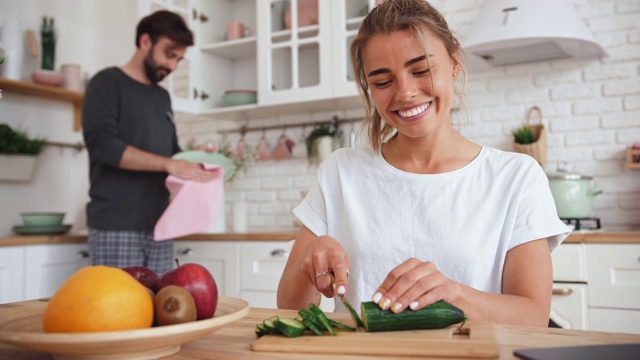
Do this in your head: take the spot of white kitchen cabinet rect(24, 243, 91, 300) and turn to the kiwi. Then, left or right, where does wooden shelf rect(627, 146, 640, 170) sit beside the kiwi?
left

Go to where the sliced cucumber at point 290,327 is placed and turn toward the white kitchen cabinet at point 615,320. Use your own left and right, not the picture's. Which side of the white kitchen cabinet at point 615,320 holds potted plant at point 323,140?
left

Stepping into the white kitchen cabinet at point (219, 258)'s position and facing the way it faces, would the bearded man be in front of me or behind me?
in front

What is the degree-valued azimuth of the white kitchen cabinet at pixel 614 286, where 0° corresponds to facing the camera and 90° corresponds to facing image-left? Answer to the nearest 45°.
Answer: approximately 0°

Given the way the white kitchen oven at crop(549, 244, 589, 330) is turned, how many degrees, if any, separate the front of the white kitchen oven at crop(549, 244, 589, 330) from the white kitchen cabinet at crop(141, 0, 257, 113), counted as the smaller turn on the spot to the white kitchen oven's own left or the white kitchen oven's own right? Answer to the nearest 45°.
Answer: approximately 90° to the white kitchen oven's own right

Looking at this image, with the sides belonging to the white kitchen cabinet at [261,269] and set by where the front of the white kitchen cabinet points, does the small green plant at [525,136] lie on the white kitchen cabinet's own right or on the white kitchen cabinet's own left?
on the white kitchen cabinet's own left

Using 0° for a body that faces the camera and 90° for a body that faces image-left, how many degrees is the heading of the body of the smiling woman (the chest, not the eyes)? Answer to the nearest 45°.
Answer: approximately 0°

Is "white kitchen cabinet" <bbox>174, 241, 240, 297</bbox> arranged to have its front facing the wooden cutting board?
yes
